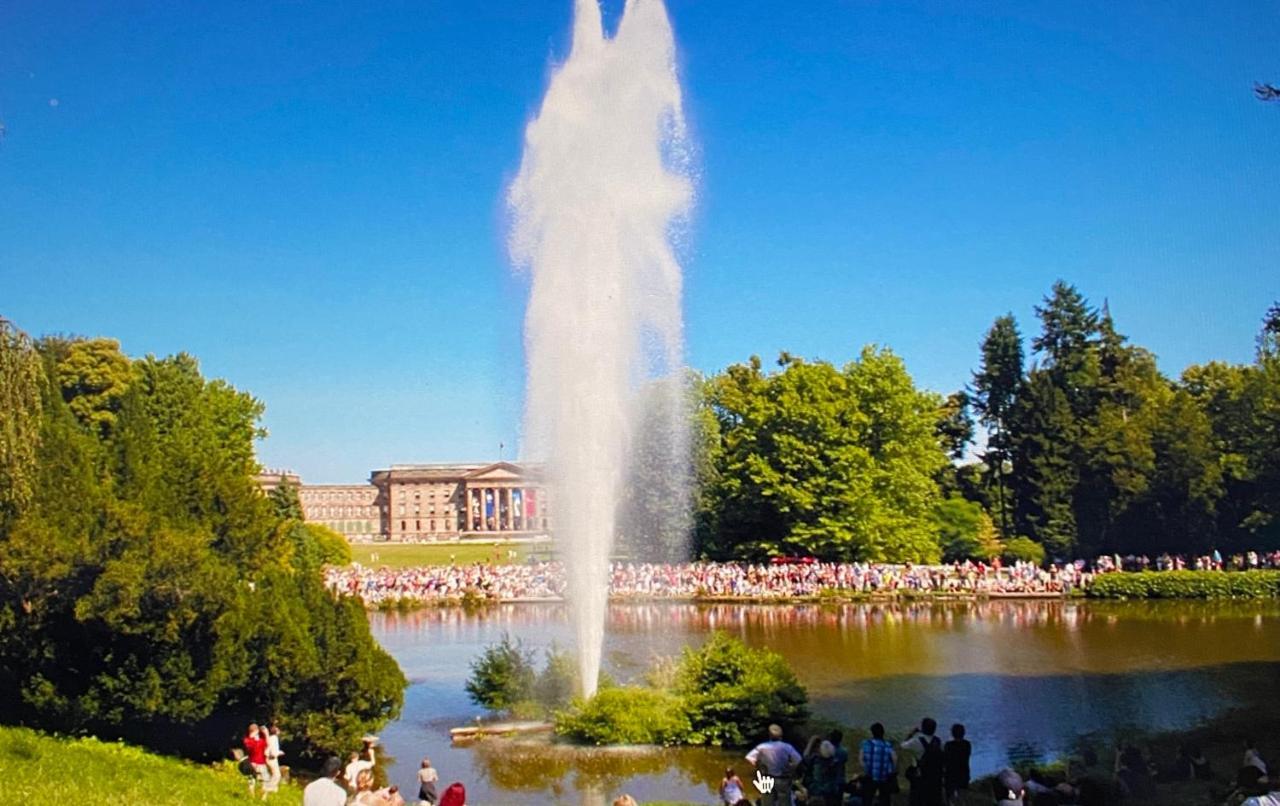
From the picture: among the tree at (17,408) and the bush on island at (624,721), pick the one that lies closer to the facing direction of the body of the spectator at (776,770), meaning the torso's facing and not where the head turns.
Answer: the bush on island

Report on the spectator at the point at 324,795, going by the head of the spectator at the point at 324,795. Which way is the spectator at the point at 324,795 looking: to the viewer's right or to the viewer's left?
to the viewer's right

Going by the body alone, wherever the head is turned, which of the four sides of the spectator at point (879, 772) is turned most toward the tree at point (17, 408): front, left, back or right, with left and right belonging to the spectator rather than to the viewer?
left

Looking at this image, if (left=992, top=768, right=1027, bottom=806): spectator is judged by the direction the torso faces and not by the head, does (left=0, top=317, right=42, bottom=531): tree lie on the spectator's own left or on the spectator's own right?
on the spectator's own left

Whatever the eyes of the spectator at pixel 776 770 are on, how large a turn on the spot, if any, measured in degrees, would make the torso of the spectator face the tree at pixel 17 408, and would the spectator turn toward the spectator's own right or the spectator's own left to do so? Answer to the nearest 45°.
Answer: approximately 90° to the spectator's own left

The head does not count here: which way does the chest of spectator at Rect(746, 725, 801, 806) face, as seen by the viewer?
away from the camera

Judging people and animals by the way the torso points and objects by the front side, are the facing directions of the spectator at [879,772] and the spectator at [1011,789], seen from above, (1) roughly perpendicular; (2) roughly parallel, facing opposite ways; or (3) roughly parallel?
roughly parallel

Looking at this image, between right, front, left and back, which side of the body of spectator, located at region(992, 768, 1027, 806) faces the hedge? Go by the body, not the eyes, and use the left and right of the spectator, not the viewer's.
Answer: front

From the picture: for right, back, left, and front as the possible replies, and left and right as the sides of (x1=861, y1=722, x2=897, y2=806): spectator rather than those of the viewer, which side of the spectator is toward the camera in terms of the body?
back

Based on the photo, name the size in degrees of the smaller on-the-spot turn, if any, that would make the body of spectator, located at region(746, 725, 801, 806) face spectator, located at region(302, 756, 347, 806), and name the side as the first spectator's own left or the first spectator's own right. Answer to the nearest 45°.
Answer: approximately 135° to the first spectator's own left

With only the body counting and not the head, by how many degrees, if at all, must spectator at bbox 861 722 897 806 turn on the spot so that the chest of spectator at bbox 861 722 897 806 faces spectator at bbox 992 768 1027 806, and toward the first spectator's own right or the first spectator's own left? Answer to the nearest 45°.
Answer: approximately 135° to the first spectator's own right

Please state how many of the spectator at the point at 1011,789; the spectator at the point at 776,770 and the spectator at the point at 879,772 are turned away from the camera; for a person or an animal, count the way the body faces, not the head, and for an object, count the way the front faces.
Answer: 3

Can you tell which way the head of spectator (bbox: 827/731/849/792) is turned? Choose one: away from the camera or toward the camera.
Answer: away from the camera

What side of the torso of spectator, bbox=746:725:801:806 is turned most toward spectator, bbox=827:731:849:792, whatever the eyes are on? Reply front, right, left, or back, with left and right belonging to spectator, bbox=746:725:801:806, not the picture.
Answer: right

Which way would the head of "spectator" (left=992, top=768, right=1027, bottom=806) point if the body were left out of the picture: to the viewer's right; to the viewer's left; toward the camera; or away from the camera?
away from the camera

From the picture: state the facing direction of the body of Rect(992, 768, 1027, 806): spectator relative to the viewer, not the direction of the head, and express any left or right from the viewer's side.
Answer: facing away from the viewer
